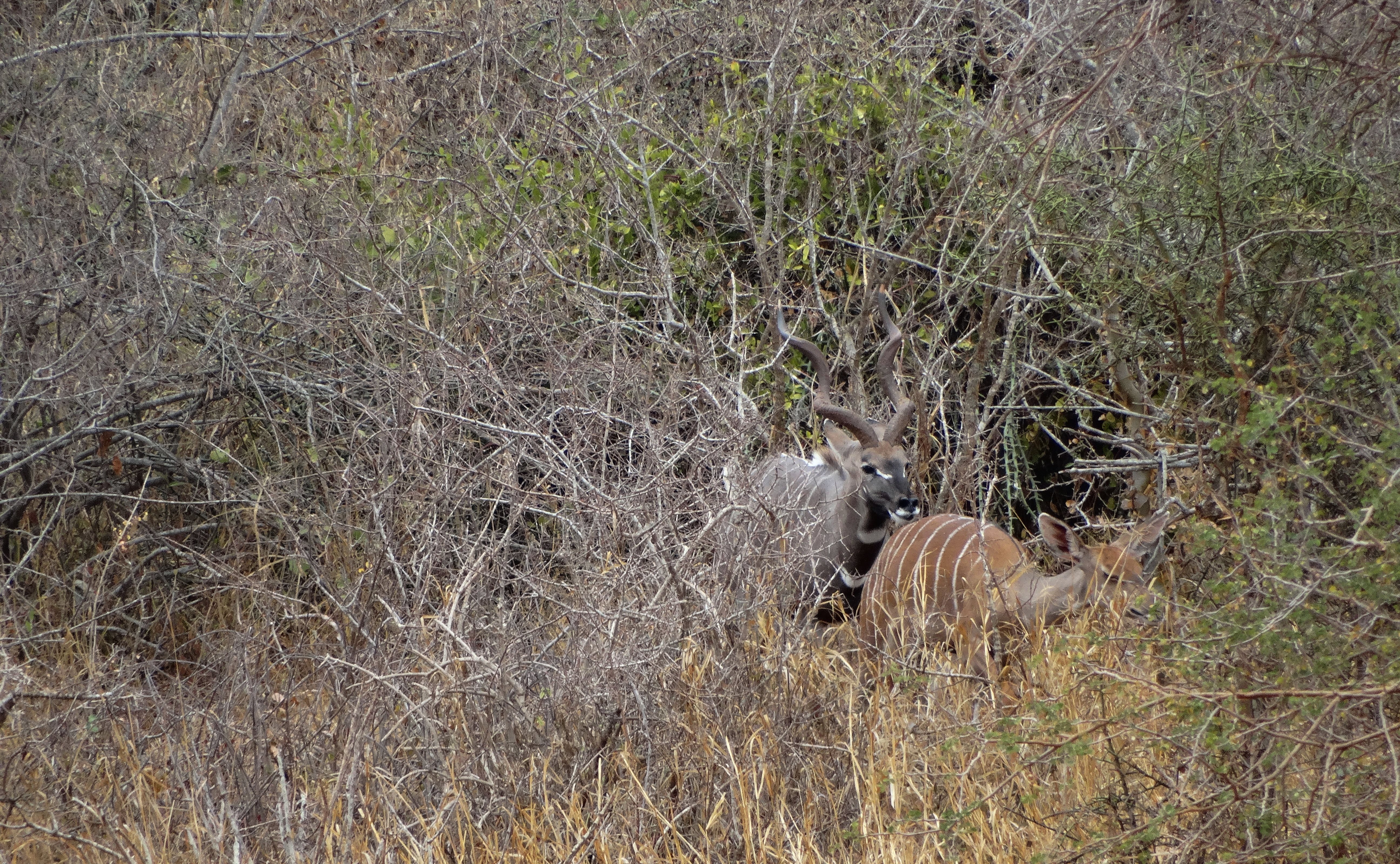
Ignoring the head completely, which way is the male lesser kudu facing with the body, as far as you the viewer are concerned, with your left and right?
facing the viewer and to the right of the viewer

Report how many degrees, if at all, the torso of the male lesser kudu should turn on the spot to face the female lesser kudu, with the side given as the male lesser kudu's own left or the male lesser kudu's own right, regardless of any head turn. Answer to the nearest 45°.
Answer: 0° — it already faces it
